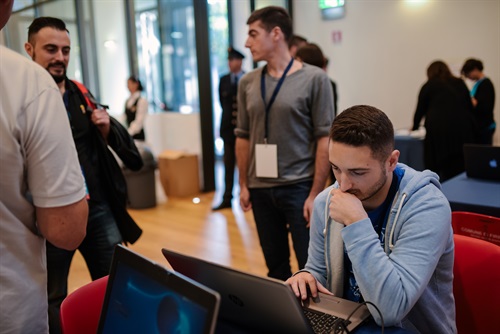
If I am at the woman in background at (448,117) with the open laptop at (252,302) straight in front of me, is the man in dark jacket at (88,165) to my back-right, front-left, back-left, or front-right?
front-right

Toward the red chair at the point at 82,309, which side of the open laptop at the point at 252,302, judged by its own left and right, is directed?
left

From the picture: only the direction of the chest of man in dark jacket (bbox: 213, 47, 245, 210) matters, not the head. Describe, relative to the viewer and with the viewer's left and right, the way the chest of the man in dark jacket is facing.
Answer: facing the viewer and to the left of the viewer

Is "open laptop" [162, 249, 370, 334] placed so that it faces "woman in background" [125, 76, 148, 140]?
no

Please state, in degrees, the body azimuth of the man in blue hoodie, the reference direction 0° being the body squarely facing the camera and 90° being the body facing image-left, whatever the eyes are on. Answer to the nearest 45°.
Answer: approximately 45°

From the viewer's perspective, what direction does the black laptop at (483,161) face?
away from the camera

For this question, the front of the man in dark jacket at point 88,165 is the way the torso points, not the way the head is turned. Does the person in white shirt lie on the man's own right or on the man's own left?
on the man's own right

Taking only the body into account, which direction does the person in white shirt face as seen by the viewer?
away from the camera

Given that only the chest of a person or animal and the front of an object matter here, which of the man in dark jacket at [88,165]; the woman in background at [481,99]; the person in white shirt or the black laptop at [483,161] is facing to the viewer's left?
the woman in background

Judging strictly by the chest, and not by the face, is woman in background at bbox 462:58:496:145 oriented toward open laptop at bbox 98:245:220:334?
no

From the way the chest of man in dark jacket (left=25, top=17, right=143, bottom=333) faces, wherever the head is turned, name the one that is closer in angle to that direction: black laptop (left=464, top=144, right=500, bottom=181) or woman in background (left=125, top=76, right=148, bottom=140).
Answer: the black laptop

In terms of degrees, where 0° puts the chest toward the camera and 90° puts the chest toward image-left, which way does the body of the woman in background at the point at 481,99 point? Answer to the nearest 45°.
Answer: approximately 90°
